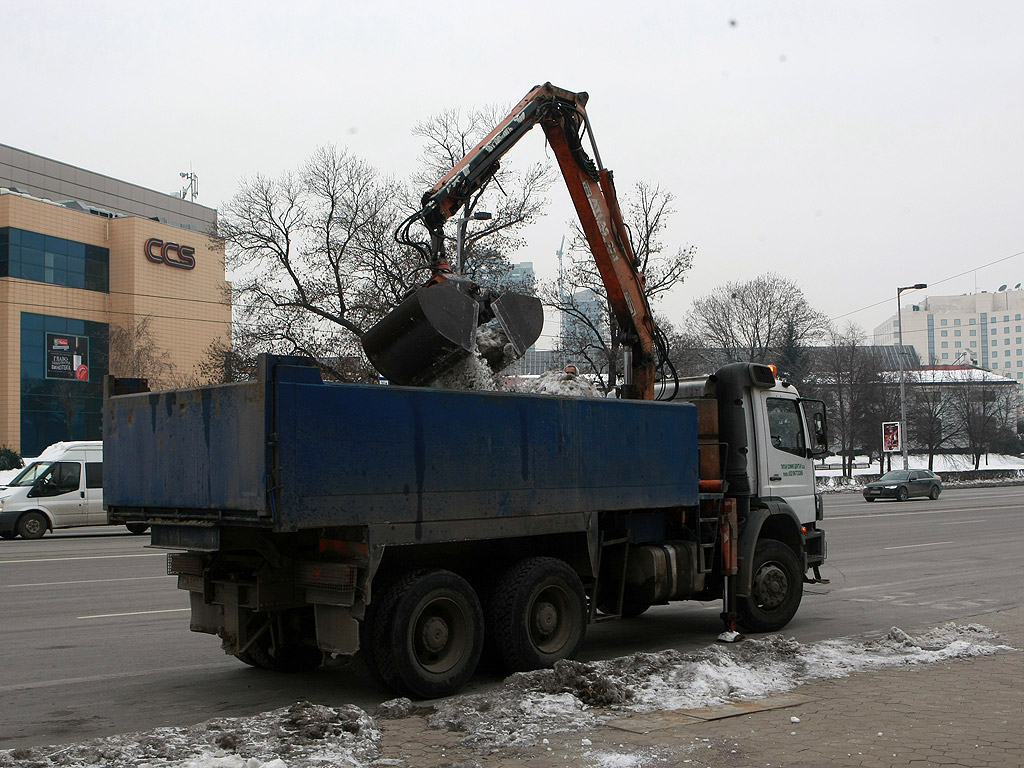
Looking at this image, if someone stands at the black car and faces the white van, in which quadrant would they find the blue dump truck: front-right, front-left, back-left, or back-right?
front-left

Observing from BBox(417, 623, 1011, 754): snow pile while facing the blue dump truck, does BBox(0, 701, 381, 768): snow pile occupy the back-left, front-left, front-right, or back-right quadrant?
front-left

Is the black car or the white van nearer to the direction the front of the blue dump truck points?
the black car

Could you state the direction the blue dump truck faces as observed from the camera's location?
facing away from the viewer and to the right of the viewer

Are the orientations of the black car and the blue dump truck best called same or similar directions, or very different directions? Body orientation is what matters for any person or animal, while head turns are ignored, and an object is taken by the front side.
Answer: very different directions

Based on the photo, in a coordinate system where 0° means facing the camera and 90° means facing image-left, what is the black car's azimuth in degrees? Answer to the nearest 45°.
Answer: approximately 45°

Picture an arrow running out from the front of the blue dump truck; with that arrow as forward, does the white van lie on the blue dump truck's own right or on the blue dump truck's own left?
on the blue dump truck's own left

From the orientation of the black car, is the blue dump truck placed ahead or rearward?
ahead

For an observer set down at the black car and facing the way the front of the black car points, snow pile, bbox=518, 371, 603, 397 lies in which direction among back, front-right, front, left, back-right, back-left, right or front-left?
front-left

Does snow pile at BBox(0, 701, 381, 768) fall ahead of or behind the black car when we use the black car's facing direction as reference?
ahead

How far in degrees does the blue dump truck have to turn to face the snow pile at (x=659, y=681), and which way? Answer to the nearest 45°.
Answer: approximately 45° to its right

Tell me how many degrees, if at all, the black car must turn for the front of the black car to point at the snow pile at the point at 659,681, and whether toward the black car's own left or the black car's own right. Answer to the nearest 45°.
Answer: approximately 45° to the black car's own left
